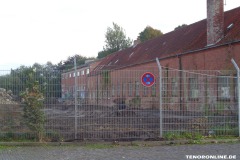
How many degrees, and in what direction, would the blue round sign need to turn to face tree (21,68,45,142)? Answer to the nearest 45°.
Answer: approximately 90° to its right

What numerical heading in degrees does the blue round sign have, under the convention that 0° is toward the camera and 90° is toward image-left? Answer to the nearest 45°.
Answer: approximately 0°
